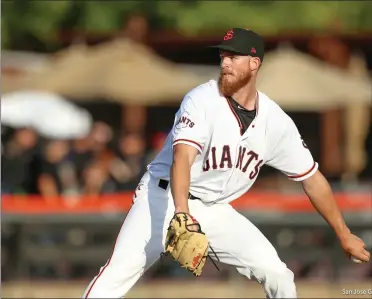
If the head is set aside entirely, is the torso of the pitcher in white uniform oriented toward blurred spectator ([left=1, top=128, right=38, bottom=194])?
no

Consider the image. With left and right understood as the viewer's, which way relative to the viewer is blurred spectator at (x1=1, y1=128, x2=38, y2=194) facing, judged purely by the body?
facing the viewer and to the right of the viewer

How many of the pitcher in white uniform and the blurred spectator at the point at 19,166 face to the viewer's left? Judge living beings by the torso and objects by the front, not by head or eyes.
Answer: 0

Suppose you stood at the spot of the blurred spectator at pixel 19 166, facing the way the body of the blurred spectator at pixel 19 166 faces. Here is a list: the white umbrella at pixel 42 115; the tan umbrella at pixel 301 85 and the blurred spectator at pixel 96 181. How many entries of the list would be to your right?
0

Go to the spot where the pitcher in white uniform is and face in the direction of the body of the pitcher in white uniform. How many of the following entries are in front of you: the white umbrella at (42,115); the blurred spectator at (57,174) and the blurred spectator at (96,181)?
0

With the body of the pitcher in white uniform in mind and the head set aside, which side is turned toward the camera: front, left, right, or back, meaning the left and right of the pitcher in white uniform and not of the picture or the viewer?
front

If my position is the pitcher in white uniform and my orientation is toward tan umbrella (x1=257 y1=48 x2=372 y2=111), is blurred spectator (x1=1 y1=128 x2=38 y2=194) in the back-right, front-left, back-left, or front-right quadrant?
front-left

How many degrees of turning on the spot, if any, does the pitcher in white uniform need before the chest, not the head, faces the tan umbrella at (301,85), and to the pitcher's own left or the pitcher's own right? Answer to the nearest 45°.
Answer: approximately 180°

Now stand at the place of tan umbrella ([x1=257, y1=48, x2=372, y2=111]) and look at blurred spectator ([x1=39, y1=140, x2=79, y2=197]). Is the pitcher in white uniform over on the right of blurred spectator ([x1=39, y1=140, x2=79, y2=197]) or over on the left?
left

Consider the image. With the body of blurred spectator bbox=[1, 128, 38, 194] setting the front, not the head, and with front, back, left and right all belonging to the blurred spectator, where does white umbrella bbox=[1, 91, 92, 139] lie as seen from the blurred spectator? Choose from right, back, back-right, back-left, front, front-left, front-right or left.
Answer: back-left

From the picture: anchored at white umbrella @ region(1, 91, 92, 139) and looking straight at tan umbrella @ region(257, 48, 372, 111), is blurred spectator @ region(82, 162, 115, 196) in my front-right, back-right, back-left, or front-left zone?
front-right
